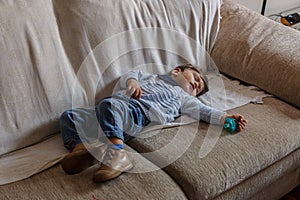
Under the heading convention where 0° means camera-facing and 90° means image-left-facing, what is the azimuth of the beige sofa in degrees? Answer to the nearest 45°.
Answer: approximately 315°
